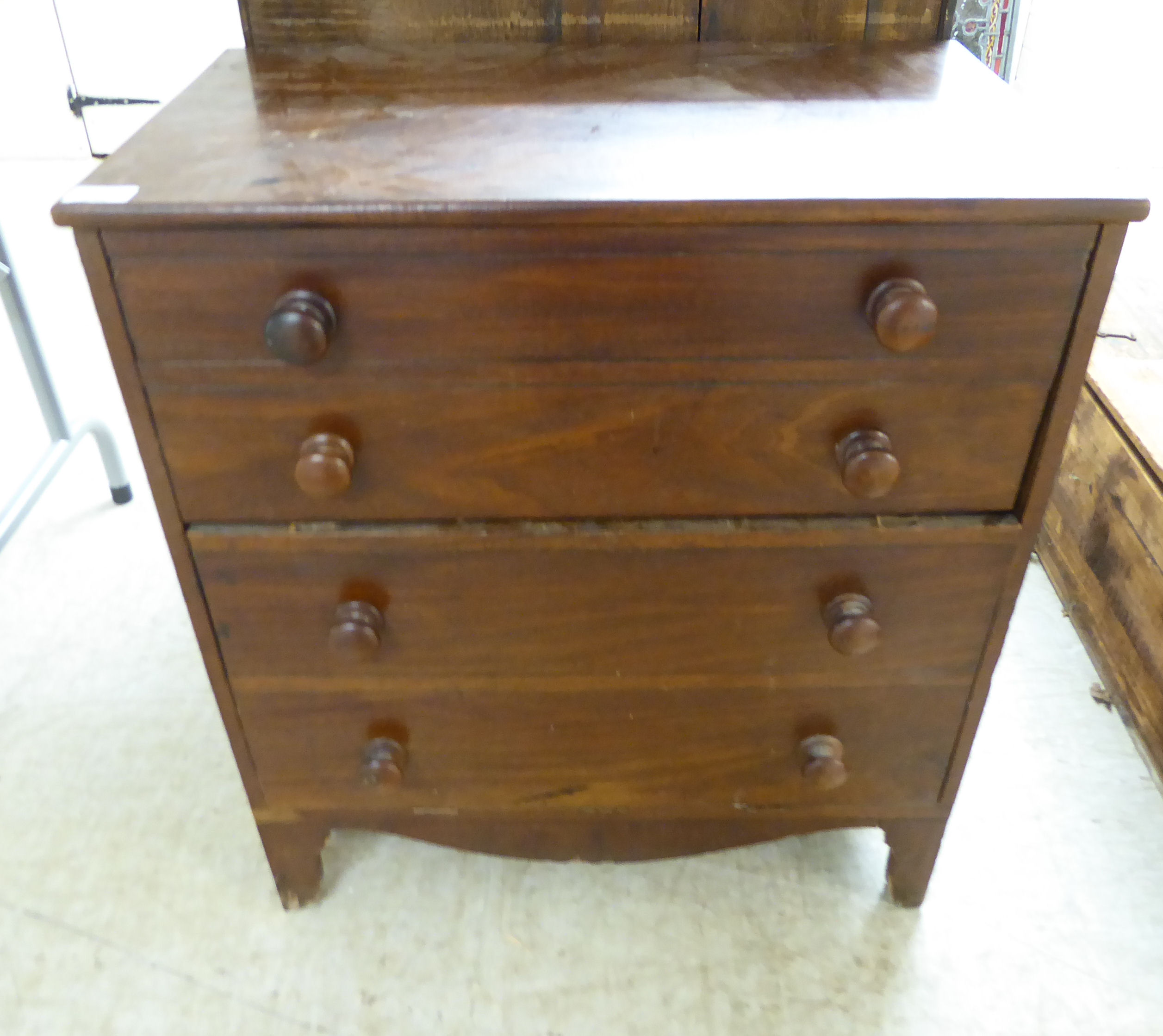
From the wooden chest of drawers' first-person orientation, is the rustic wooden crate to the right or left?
on its left

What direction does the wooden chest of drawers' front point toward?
toward the camera
